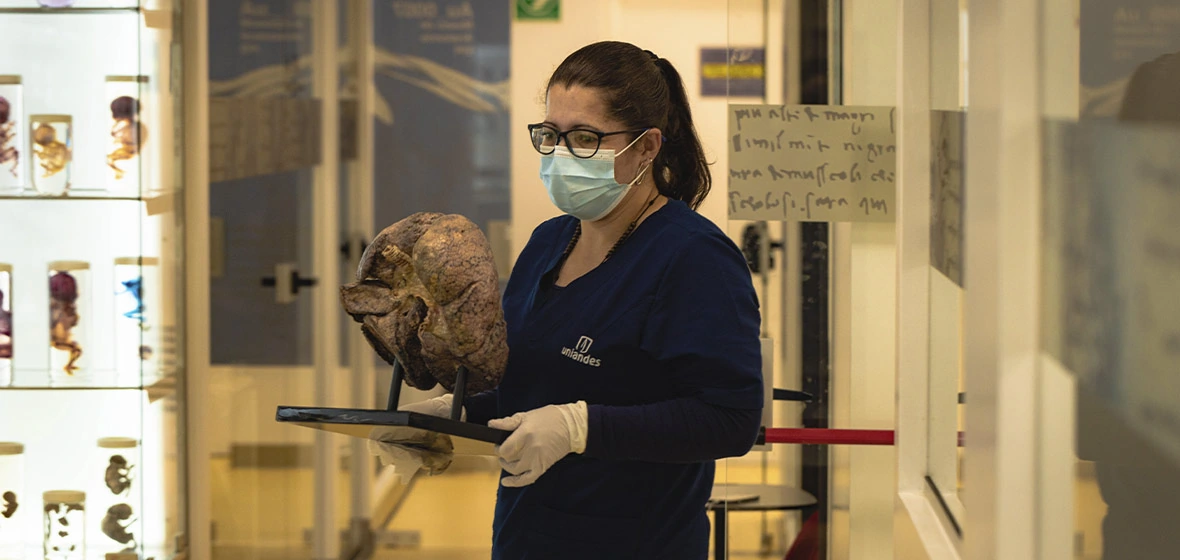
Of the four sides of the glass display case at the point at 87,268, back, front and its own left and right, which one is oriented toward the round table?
left

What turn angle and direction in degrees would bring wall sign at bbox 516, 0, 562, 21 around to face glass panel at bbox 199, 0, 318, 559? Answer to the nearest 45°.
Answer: approximately 45° to its right

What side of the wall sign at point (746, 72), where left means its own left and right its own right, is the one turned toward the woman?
front

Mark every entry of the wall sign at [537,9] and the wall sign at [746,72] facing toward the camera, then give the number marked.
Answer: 2

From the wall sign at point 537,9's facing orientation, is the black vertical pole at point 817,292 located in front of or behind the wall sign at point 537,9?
in front

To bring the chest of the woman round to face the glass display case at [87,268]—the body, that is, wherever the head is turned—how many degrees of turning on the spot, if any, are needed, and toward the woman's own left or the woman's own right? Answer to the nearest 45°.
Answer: approximately 90° to the woman's own right

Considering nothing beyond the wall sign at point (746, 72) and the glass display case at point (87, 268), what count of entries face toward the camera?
2

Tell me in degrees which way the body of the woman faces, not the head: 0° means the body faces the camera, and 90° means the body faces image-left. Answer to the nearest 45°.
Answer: approximately 45°
